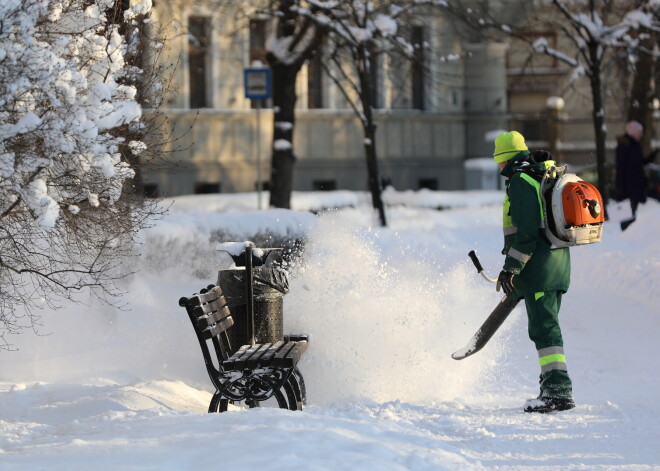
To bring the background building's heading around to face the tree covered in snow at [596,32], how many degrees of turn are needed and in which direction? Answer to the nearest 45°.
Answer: approximately 45° to its left

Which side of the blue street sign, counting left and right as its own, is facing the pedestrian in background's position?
left

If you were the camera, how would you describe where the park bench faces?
facing to the right of the viewer

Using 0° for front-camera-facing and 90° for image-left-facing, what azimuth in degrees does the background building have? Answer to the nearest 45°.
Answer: approximately 0°
